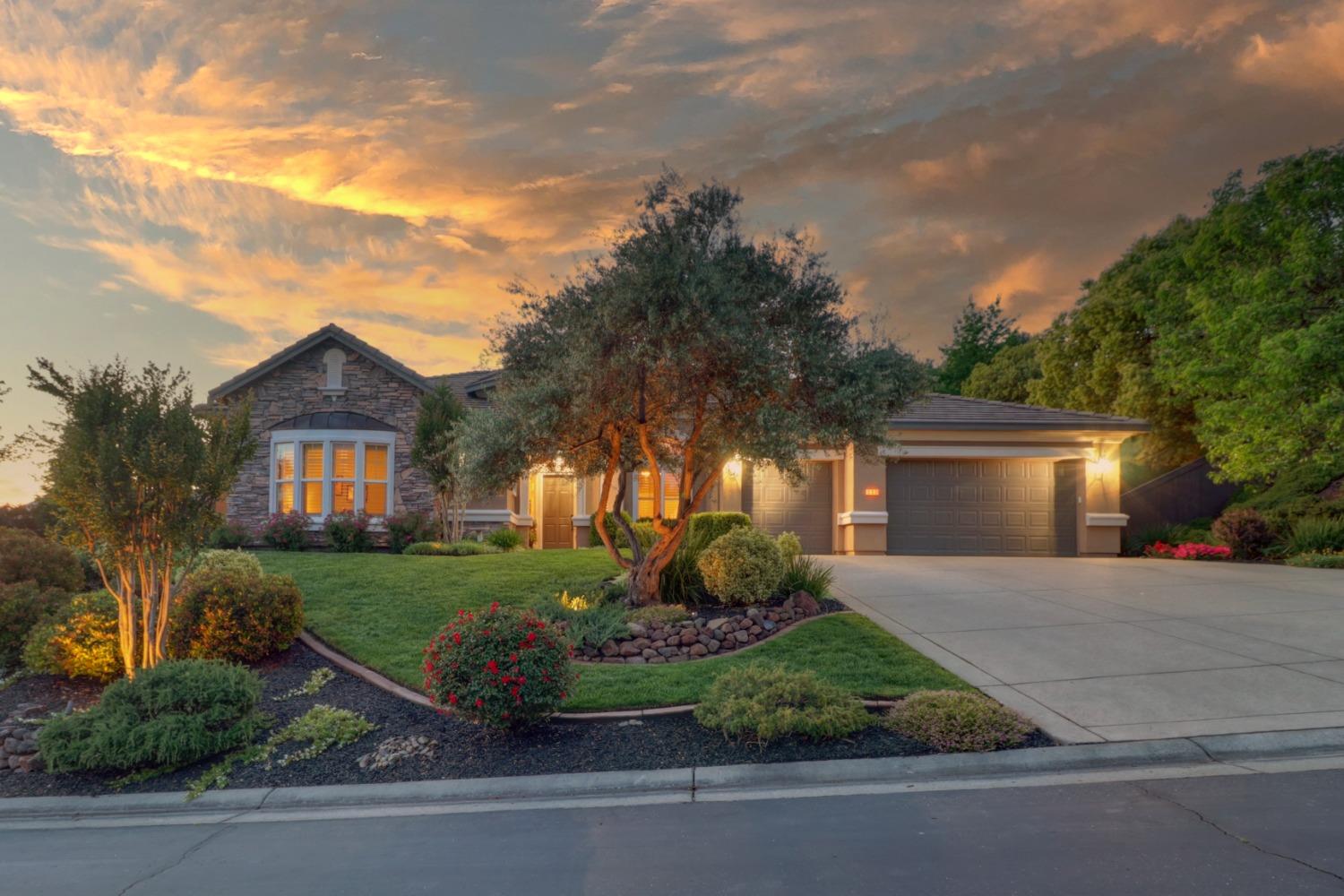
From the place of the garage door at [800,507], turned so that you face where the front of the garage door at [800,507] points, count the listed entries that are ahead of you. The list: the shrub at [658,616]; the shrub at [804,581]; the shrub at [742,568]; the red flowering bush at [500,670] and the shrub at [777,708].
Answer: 5

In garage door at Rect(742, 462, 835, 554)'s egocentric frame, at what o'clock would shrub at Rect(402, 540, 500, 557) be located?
The shrub is roughly at 2 o'clock from the garage door.

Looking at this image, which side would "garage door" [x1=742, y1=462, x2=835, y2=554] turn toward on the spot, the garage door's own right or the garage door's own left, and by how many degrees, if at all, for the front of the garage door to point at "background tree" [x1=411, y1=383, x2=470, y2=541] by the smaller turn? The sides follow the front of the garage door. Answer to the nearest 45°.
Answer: approximately 90° to the garage door's own right

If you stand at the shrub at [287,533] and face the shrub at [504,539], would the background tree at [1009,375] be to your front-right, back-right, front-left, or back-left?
front-left

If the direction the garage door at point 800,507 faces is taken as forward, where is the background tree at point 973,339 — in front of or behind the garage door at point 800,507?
behind

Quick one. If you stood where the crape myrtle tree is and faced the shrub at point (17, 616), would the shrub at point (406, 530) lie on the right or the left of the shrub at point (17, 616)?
right

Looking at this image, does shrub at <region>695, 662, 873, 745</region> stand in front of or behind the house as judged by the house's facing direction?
in front

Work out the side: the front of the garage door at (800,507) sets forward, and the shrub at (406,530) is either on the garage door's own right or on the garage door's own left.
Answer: on the garage door's own right

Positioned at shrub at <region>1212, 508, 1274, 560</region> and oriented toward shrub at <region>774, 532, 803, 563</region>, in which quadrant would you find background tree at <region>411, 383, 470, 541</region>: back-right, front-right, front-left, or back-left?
front-right

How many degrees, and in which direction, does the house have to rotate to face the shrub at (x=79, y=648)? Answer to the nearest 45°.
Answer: approximately 45° to its right

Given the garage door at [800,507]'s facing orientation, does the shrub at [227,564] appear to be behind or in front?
in front

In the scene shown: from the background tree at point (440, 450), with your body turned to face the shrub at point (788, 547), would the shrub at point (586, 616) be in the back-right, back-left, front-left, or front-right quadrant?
front-right

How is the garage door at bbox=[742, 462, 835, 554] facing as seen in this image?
toward the camera

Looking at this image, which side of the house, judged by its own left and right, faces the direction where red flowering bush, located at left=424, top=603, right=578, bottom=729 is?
front

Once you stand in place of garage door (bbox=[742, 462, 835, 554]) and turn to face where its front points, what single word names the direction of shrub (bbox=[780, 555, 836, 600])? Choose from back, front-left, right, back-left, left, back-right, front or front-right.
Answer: front

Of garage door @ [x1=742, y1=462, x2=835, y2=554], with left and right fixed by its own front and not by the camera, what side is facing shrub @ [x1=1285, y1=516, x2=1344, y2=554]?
left

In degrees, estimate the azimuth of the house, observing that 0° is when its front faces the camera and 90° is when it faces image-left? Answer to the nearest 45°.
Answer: approximately 0°
